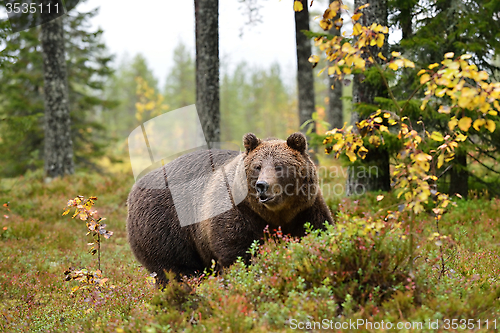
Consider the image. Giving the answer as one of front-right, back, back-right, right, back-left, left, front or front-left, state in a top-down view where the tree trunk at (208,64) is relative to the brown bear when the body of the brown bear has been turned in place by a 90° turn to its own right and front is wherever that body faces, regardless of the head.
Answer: back-right

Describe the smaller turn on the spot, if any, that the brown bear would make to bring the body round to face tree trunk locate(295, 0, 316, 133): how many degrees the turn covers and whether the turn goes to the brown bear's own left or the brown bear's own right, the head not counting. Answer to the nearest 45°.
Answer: approximately 135° to the brown bear's own left

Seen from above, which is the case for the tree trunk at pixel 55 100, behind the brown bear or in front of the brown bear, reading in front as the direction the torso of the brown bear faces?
behind

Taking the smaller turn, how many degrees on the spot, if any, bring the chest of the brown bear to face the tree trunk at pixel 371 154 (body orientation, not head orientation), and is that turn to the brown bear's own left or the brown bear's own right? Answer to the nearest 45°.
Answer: approximately 90° to the brown bear's own left

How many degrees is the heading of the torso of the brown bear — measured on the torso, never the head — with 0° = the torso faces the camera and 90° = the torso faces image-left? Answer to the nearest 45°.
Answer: approximately 315°

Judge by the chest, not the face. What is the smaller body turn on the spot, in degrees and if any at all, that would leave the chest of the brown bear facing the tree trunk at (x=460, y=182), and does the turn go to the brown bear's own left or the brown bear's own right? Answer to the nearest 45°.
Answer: approximately 90° to the brown bear's own left
